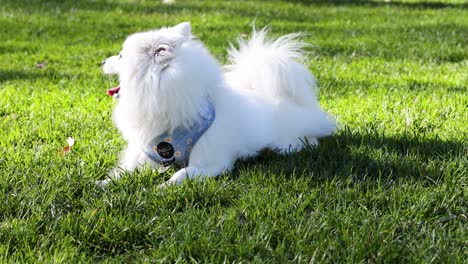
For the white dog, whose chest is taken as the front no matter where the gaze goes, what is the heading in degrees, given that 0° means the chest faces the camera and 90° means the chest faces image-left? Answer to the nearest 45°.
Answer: approximately 45°
